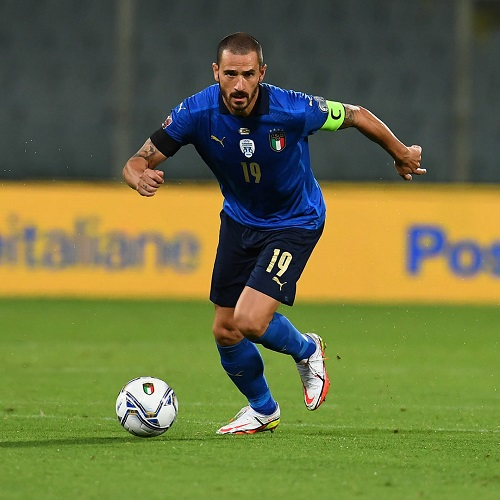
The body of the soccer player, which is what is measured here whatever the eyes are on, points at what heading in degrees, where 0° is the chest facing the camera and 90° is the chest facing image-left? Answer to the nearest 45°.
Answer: approximately 0°
